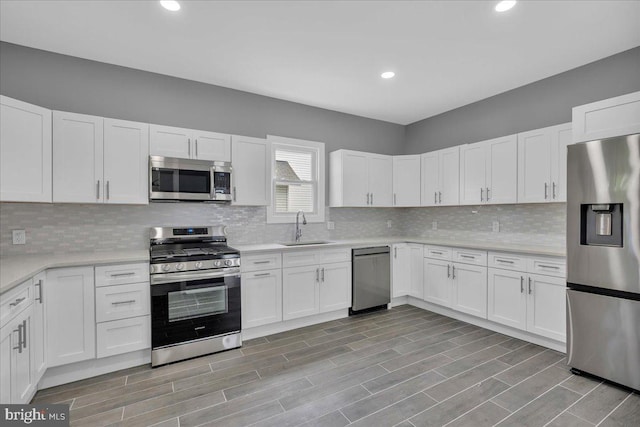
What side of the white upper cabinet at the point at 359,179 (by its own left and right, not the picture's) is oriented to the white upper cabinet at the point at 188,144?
right

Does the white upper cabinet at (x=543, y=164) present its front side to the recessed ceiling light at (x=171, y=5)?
yes

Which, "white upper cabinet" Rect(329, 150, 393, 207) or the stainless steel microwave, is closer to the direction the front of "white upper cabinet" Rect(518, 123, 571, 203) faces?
the stainless steel microwave

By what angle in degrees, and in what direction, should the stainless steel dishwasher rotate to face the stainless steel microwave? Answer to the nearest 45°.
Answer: approximately 90° to its right

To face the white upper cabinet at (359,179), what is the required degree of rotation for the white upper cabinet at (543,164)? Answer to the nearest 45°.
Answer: approximately 45° to its right

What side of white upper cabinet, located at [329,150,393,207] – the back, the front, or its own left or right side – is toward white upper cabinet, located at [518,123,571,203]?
front

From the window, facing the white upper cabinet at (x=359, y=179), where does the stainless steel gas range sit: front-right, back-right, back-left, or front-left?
back-right

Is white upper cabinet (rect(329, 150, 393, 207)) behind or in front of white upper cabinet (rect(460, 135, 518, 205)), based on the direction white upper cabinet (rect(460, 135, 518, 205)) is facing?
in front

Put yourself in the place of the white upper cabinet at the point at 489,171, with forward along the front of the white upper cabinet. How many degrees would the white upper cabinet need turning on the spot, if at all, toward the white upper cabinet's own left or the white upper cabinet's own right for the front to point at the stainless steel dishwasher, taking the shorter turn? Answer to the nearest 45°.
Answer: approximately 45° to the white upper cabinet's own right
